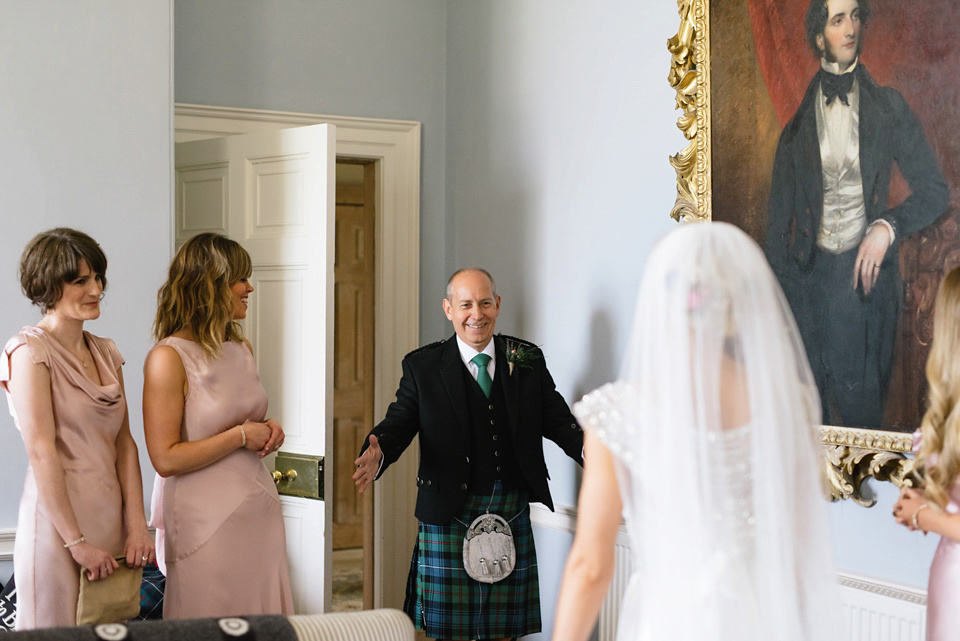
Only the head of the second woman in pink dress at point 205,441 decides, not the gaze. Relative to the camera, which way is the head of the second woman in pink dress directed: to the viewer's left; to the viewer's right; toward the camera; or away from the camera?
to the viewer's right

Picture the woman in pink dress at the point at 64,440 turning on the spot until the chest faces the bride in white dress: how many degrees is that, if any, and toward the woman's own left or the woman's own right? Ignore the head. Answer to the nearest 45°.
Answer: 0° — they already face them

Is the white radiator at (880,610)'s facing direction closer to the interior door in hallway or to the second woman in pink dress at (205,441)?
the second woman in pink dress

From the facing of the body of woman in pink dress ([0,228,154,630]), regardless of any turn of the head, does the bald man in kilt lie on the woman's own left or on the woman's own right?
on the woman's own left

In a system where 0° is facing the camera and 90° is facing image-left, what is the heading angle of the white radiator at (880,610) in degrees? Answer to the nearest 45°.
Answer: approximately 45°

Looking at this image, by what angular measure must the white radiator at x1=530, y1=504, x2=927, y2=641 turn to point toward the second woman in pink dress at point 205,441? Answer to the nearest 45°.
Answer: approximately 45° to its right

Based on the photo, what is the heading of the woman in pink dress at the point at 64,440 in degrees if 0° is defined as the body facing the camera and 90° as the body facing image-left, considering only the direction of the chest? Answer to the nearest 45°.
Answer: approximately 315°

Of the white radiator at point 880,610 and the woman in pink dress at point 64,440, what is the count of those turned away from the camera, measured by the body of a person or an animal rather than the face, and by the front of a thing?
0

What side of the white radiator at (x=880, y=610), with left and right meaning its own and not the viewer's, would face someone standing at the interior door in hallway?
right

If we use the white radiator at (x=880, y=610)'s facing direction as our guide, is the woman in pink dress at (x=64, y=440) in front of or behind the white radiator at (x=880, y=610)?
in front

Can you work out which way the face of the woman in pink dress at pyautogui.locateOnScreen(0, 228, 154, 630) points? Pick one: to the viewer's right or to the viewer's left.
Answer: to the viewer's right
